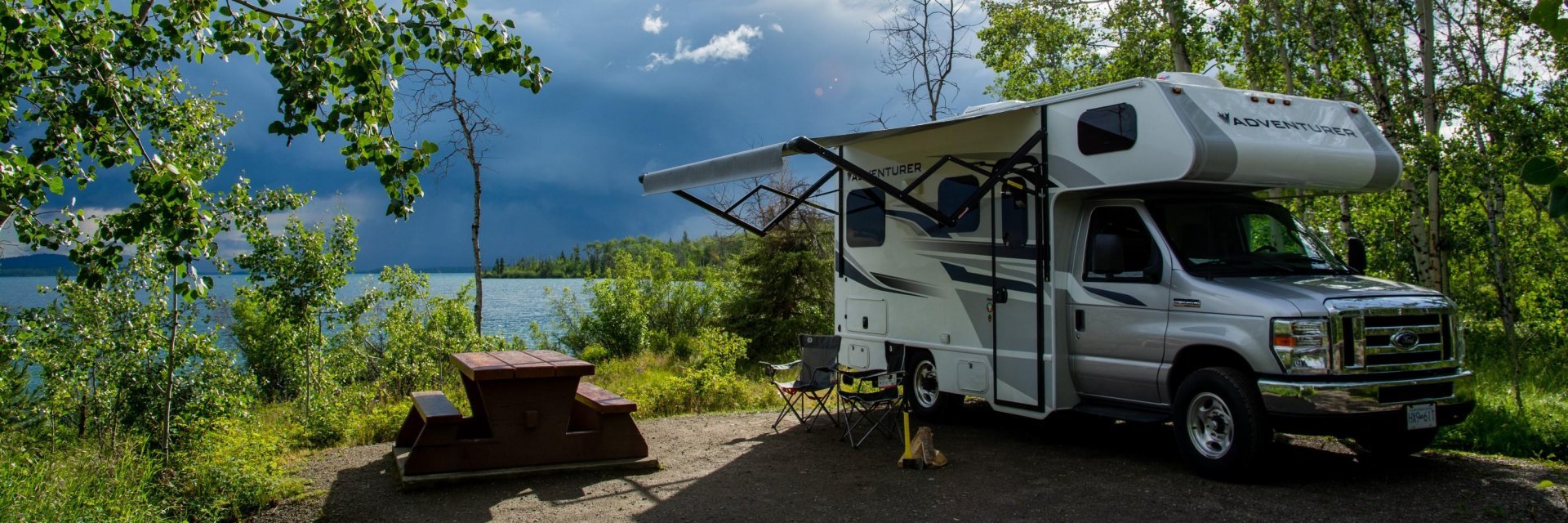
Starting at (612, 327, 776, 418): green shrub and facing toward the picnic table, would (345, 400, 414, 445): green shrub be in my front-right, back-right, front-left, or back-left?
front-right

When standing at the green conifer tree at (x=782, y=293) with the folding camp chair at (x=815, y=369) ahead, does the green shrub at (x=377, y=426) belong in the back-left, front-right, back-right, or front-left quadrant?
front-right

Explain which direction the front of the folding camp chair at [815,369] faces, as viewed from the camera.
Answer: facing the viewer and to the left of the viewer

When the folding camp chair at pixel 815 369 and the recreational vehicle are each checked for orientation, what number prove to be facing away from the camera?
0

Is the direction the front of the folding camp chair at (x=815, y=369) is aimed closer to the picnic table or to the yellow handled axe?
the picnic table

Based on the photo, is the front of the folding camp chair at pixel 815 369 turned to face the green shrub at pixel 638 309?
no

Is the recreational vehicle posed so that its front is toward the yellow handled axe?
no

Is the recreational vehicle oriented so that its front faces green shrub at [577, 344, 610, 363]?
no

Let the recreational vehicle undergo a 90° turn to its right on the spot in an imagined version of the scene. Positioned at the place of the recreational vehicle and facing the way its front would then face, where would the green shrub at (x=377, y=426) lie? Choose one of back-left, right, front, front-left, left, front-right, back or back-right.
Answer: front-right

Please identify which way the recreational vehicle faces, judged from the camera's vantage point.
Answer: facing the viewer and to the right of the viewer

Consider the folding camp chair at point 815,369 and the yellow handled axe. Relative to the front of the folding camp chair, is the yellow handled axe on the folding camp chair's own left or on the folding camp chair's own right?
on the folding camp chair's own left

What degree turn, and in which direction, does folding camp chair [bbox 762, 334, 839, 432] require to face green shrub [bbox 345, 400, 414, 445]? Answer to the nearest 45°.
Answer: approximately 45° to its right

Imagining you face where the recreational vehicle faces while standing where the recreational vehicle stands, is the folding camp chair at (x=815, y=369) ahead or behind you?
behind

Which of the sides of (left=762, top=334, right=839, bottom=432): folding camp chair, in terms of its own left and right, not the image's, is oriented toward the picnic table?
front

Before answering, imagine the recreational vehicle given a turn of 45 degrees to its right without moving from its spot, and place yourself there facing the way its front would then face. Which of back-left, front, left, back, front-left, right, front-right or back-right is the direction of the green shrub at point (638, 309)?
back-right

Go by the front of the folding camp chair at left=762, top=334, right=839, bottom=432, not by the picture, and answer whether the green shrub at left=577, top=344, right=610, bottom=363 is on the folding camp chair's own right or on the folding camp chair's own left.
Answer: on the folding camp chair's own right

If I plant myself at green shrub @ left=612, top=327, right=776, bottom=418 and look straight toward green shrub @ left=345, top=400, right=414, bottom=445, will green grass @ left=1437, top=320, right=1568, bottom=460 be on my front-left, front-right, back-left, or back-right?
back-left
